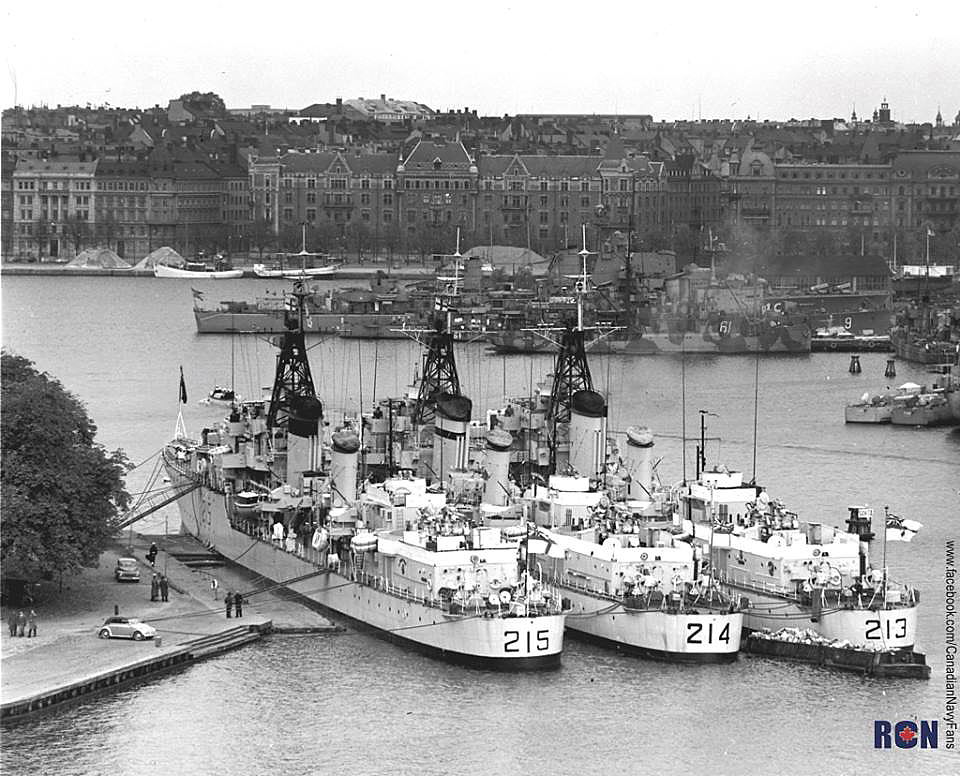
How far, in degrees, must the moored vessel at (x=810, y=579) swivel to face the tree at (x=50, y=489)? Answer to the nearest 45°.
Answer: approximately 45° to its left

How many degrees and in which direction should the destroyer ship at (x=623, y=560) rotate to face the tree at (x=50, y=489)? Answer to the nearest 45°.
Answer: approximately 45° to its left

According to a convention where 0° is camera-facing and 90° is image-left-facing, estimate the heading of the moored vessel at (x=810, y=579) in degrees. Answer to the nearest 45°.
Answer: approximately 135°

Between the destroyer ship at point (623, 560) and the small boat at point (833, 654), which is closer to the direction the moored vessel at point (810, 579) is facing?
the destroyer ship

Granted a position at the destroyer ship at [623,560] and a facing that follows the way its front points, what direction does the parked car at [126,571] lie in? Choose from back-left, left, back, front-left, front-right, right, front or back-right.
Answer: front-left

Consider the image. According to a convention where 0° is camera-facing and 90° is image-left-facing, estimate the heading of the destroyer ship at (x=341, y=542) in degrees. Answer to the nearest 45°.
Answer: approximately 135°

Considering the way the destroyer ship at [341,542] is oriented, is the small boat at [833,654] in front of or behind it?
behind

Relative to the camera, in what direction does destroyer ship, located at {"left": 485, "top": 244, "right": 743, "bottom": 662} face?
facing away from the viewer and to the left of the viewer
